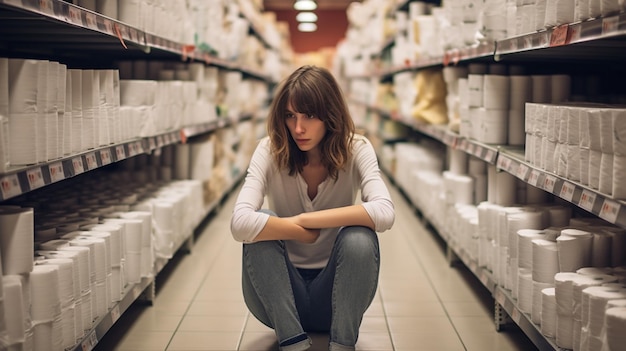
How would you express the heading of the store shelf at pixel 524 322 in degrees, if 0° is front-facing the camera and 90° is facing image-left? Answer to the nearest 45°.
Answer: approximately 45°

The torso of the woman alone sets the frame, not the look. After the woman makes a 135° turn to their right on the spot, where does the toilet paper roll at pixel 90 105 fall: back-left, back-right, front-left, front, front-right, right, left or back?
front-left

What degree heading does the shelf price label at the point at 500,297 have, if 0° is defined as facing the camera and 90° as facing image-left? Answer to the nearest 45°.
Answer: approximately 45°

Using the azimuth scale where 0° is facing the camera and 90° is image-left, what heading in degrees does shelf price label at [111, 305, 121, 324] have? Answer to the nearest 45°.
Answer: approximately 315°

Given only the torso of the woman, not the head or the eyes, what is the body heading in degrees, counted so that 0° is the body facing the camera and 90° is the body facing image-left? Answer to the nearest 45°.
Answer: approximately 0°

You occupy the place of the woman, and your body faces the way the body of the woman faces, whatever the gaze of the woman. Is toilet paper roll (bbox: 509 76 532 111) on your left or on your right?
on your left

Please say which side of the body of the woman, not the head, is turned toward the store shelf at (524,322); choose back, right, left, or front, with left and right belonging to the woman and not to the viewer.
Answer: left

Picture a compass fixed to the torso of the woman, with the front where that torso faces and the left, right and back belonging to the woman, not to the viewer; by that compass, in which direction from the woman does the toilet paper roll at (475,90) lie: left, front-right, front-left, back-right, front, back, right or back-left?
back-left
